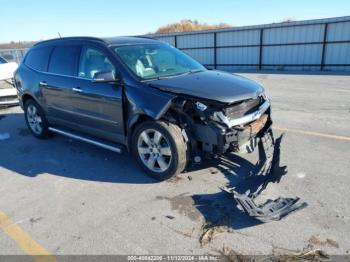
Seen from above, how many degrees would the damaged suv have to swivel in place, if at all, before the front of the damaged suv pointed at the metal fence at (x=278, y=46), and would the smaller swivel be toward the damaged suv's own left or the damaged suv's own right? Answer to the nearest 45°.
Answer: approximately 90° to the damaged suv's own left

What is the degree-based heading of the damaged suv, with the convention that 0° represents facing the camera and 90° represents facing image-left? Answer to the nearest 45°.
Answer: approximately 315°

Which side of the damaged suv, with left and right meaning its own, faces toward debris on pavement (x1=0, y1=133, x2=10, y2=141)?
back

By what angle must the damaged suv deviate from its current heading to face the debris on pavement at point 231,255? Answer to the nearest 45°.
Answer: approximately 45° to its right
